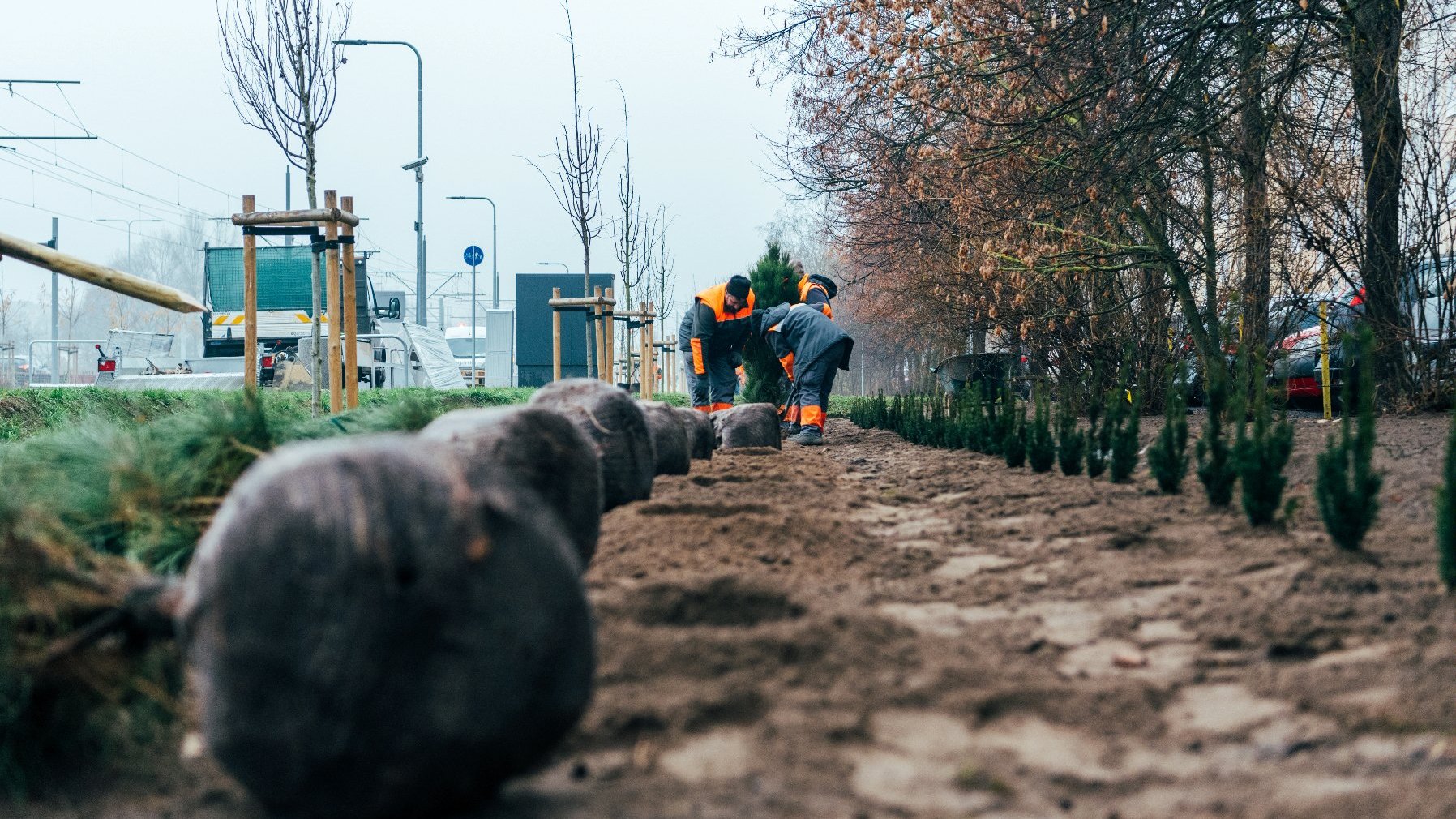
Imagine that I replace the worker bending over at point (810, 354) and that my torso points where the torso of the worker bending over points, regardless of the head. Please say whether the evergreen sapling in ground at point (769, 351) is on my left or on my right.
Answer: on my right

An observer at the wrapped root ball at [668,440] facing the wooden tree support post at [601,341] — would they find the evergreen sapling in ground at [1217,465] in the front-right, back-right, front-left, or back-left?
back-right

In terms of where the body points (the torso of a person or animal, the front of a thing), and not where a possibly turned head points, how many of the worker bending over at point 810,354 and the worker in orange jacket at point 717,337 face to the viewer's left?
1

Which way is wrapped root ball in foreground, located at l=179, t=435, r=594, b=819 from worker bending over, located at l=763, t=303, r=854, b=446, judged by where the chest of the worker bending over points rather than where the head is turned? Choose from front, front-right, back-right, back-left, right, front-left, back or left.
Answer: left

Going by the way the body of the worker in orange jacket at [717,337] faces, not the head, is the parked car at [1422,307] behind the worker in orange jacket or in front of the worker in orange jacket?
in front

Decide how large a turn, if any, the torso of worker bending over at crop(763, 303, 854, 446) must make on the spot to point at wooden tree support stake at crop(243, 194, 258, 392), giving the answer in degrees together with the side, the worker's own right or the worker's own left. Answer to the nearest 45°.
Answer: approximately 45° to the worker's own left

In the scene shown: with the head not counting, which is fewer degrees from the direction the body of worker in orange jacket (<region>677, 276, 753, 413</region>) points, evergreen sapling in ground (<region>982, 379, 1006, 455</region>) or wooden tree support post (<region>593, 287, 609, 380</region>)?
the evergreen sapling in ground

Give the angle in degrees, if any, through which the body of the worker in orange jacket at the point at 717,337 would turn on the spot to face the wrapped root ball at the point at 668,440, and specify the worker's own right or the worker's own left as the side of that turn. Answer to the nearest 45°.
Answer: approximately 45° to the worker's own right

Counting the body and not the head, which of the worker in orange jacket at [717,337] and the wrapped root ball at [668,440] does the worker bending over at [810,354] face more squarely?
the worker in orange jacket

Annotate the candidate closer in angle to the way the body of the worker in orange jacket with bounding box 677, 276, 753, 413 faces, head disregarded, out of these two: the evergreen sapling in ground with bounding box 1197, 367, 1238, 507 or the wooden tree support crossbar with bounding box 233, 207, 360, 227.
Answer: the evergreen sapling in ground

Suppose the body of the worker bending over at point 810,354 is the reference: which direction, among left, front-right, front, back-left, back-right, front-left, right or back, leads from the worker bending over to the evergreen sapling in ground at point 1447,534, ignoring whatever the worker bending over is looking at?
left

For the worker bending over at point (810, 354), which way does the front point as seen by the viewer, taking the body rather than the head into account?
to the viewer's left
